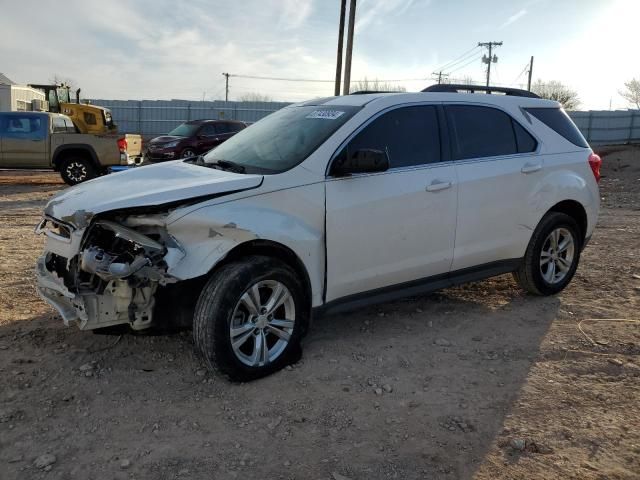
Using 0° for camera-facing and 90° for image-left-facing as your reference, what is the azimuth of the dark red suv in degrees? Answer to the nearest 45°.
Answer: approximately 45°

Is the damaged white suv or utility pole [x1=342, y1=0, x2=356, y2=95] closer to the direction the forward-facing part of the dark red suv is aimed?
the damaged white suv

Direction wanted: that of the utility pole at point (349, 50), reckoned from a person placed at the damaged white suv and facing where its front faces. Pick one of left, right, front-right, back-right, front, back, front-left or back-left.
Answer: back-right

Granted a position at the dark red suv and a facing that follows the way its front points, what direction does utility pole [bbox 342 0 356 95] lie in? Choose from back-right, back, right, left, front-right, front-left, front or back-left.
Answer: back-left

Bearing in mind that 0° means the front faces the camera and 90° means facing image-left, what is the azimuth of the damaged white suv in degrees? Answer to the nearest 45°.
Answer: approximately 45°

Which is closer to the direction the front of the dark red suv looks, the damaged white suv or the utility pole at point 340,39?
the damaged white suv

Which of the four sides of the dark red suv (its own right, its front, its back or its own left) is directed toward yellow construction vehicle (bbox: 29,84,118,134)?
right

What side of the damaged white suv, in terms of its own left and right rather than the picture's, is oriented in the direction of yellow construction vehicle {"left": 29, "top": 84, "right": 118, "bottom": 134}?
right
